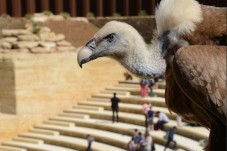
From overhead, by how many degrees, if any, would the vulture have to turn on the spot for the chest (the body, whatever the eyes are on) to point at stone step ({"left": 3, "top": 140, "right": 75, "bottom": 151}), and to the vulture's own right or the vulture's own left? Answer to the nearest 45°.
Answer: approximately 90° to the vulture's own right

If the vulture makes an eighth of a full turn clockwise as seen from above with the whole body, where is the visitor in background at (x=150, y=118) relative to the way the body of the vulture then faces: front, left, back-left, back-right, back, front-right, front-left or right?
front-right

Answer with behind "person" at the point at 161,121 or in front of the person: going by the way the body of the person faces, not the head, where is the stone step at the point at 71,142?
in front

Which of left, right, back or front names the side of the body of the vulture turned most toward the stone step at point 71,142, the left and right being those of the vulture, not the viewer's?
right

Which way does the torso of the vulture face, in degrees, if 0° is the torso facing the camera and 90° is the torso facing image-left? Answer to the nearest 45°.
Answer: approximately 90°

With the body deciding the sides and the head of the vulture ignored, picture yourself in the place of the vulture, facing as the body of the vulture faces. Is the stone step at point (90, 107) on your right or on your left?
on your right

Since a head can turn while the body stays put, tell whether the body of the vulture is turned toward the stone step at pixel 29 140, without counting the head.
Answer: no
